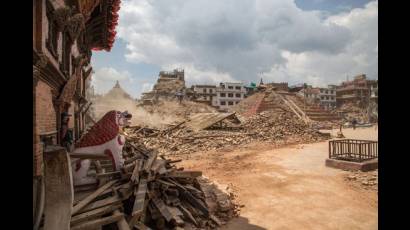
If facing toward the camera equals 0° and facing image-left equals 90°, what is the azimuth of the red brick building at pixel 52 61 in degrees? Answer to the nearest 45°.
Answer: approximately 270°

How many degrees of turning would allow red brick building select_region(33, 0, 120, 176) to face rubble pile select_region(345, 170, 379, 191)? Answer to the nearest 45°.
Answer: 0° — it already faces it
